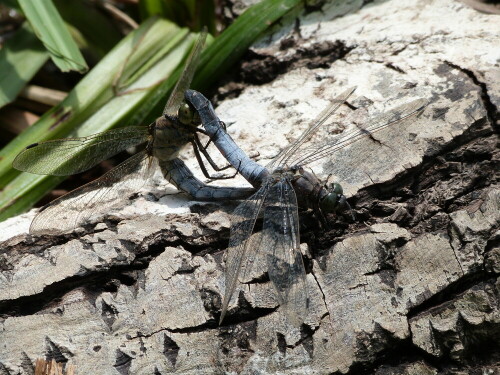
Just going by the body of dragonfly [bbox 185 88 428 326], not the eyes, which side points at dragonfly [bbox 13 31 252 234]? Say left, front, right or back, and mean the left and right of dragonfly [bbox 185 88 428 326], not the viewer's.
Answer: back

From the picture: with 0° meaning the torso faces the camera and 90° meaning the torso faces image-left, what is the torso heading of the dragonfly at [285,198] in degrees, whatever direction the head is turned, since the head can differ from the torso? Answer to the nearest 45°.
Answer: approximately 315°

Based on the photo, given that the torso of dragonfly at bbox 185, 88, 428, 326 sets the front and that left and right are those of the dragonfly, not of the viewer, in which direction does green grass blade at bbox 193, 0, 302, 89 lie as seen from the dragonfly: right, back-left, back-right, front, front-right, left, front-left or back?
back-left

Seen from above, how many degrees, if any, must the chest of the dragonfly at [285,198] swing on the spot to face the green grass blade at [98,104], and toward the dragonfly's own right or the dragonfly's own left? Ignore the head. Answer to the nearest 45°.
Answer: approximately 180°
